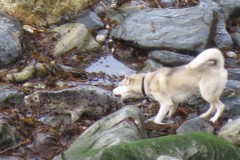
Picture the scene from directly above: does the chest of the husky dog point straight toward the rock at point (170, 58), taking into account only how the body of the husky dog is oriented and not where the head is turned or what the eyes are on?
no

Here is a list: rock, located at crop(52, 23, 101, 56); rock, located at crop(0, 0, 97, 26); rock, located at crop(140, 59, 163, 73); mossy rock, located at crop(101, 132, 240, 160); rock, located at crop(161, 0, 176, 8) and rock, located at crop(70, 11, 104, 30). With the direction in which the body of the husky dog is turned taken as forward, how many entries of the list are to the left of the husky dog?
1

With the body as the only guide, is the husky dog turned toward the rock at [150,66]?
no

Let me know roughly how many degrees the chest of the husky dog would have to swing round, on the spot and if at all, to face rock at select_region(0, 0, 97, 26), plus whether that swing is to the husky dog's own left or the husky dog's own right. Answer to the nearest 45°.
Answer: approximately 45° to the husky dog's own right

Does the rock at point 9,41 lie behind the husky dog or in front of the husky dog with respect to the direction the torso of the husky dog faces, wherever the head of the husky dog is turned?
in front

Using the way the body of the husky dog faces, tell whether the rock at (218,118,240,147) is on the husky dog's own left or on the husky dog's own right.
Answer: on the husky dog's own left

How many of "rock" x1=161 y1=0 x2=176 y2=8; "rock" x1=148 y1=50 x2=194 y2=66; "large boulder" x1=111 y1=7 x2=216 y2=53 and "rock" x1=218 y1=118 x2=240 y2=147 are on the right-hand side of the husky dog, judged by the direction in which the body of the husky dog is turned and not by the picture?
3

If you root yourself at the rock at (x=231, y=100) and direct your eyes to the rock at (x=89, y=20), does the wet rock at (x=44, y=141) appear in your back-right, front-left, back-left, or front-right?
front-left

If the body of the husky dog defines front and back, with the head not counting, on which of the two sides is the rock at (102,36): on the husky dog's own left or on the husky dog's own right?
on the husky dog's own right

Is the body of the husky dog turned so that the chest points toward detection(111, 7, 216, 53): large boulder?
no

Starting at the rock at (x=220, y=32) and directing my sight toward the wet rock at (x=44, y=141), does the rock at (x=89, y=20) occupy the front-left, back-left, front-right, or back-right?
front-right

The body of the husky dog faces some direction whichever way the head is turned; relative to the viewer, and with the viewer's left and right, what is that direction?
facing to the left of the viewer
